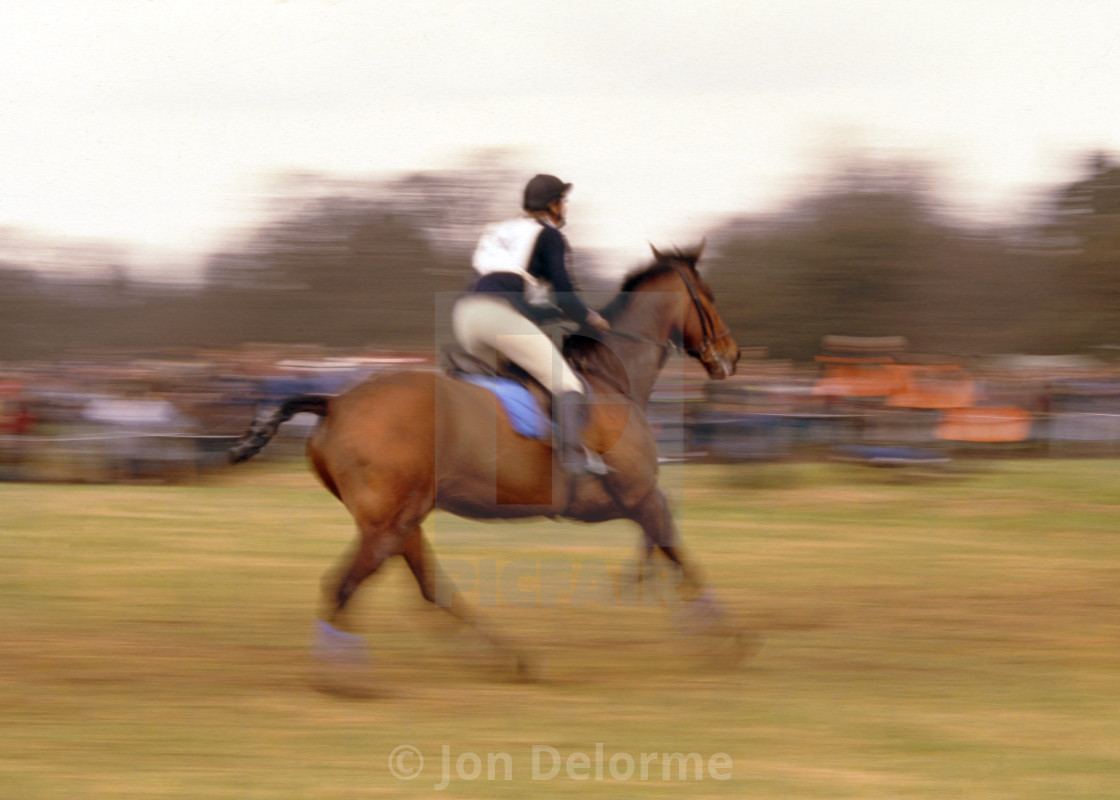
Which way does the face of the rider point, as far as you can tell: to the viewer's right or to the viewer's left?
to the viewer's right

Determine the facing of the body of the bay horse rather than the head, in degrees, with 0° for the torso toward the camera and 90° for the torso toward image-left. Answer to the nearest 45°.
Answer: approximately 270°
